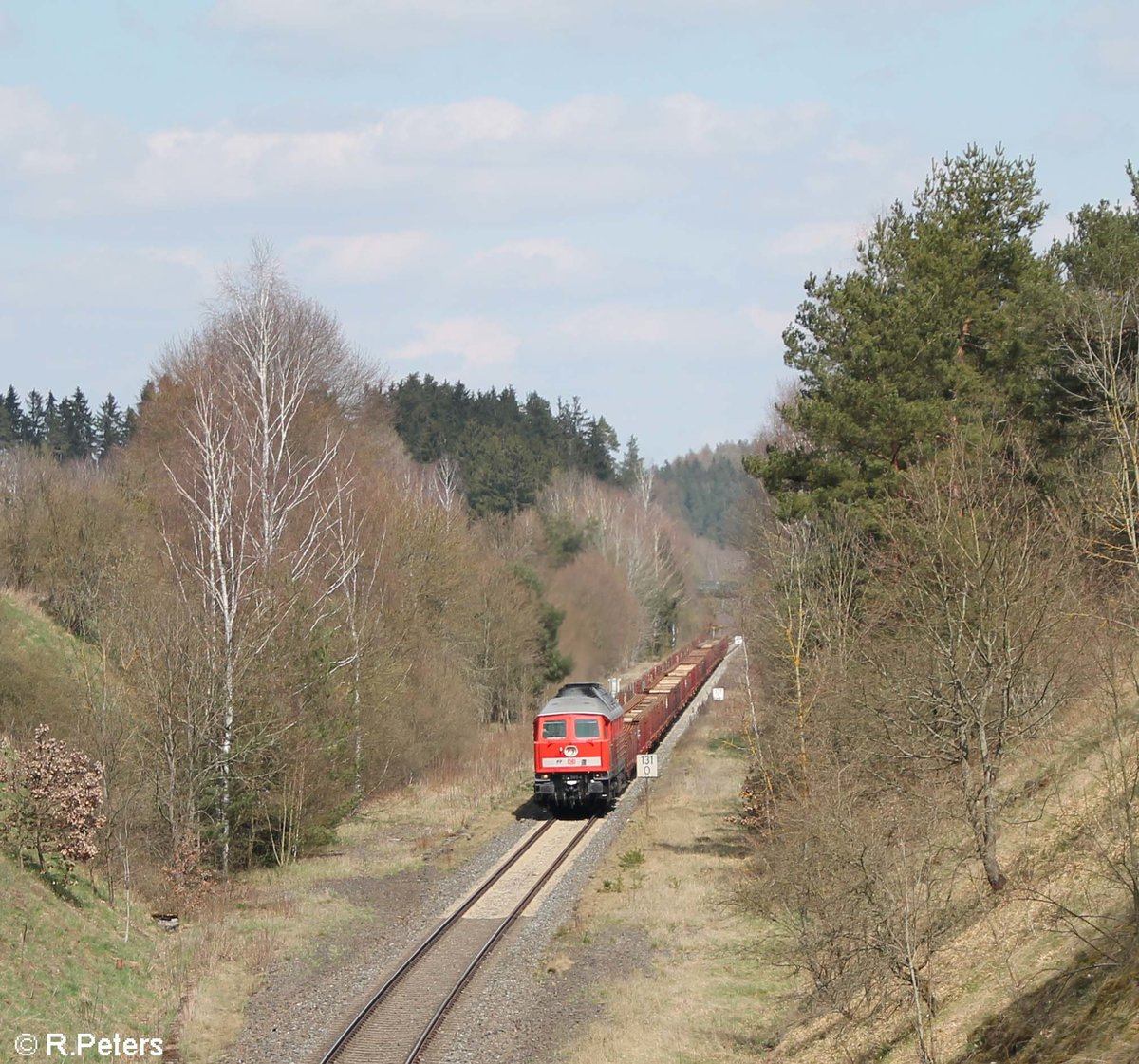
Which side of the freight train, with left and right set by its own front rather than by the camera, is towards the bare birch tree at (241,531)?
right

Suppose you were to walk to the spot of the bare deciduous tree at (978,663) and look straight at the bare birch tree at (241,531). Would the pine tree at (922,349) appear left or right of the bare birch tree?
right

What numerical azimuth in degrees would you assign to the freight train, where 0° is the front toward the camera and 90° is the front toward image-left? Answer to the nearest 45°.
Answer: approximately 0°

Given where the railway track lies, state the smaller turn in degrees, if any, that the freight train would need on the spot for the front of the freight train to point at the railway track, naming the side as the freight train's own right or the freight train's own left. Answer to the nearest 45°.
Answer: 0° — it already faces it
